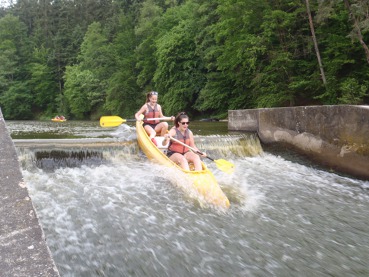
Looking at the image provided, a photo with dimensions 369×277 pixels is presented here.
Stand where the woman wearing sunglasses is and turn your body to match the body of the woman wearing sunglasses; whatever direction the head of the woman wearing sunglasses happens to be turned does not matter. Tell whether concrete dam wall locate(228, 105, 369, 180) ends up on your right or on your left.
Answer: on your left

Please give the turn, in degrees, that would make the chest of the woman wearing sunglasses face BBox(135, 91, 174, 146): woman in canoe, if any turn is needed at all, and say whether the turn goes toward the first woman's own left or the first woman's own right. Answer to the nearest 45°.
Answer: approximately 135° to the first woman's own left

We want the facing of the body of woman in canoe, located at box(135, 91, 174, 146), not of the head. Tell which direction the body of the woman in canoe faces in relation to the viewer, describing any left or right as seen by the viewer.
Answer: facing the viewer and to the right of the viewer

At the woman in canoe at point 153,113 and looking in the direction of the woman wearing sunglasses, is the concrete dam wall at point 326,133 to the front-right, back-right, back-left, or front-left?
front-left

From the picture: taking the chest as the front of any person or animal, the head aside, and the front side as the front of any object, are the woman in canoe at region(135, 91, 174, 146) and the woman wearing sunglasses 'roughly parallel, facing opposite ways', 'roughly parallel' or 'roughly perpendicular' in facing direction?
roughly parallel

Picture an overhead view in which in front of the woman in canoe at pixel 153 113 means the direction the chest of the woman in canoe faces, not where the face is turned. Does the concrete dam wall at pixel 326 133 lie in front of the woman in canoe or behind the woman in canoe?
in front

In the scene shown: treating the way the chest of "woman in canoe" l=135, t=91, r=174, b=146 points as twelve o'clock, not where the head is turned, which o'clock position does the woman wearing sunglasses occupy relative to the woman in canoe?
The woman wearing sunglasses is roughly at 1 o'clock from the woman in canoe.

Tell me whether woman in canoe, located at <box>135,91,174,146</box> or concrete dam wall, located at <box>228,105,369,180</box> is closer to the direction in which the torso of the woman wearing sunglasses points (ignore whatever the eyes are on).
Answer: the concrete dam wall

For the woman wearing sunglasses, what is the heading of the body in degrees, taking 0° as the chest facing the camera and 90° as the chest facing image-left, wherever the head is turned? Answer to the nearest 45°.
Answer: approximately 315°

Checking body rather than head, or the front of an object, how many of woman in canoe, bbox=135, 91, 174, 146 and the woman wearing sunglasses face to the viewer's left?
0
